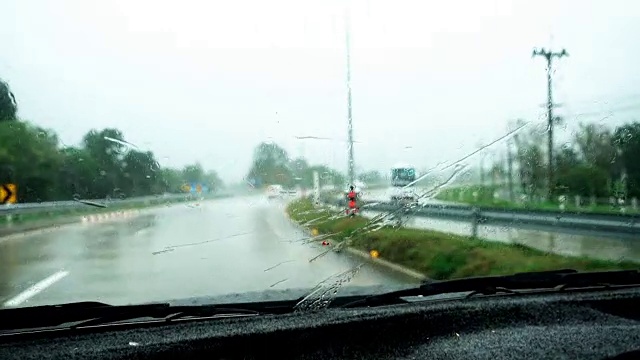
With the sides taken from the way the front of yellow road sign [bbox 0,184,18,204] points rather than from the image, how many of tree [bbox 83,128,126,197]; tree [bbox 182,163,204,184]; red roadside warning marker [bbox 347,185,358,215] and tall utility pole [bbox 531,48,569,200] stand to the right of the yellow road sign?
0

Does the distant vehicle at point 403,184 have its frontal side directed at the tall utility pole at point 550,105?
no

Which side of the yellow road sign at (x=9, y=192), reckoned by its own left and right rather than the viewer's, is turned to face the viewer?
front

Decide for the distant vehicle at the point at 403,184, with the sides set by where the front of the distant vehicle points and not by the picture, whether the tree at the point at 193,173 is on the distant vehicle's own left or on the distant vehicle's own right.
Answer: on the distant vehicle's own right

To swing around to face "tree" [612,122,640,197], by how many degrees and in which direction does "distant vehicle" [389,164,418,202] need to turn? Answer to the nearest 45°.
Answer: approximately 90° to its left

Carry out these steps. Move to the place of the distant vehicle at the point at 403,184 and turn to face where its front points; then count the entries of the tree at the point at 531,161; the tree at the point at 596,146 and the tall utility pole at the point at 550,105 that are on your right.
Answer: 0

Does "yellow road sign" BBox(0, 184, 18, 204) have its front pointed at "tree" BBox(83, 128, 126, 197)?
no

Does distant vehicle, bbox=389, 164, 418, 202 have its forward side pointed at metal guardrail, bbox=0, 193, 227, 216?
no

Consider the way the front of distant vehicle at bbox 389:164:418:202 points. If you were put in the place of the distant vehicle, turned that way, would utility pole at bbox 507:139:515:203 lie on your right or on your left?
on your left

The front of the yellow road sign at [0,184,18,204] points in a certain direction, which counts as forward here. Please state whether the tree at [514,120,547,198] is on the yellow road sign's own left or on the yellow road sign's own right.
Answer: on the yellow road sign's own left

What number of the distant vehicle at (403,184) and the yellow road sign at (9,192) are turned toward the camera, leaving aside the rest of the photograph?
2

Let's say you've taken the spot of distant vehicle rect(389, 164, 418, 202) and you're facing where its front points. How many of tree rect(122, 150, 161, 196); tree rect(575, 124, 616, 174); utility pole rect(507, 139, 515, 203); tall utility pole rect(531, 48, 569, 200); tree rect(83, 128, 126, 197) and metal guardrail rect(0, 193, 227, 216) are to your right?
3

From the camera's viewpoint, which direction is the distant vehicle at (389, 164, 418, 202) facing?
toward the camera
